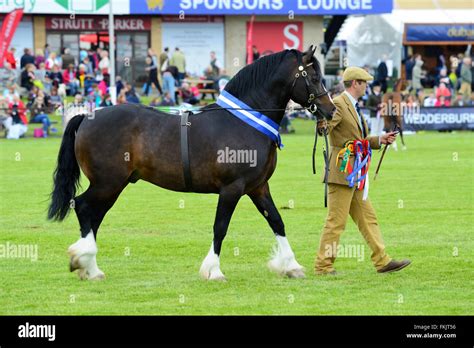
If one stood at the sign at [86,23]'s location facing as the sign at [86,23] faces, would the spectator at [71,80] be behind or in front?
in front

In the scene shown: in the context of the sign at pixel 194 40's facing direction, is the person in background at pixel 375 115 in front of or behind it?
in front

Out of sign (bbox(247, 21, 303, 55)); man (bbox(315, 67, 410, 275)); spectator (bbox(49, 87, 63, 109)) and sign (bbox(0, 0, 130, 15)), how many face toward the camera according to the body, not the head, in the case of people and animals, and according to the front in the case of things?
3

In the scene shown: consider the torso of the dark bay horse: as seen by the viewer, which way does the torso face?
to the viewer's right

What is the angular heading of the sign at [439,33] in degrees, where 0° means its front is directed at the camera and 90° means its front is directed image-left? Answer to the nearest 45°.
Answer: approximately 0°

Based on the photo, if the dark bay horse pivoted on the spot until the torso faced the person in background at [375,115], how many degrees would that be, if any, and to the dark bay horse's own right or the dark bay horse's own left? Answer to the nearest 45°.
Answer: approximately 90° to the dark bay horse's own left

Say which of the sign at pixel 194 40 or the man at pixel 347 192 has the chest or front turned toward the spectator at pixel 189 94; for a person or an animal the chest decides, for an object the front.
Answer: the sign

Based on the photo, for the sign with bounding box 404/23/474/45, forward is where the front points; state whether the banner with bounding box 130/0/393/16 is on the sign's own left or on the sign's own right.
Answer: on the sign's own right

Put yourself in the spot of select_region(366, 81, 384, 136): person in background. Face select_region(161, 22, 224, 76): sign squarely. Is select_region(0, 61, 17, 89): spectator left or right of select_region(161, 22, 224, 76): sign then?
left

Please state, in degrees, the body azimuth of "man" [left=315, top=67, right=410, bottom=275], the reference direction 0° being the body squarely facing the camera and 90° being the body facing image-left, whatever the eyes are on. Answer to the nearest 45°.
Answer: approximately 270°

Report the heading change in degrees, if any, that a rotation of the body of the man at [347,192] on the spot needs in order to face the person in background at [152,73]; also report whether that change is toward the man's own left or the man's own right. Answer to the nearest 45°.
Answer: approximately 90° to the man's own left
